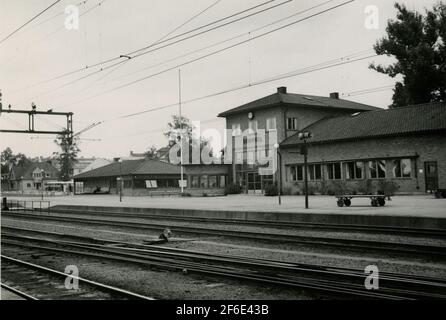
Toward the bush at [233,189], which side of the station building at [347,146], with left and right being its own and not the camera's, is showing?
right

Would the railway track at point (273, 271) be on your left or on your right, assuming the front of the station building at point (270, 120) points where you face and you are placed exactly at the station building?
on your left

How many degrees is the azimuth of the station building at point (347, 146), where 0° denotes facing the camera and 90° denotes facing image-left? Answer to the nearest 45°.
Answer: approximately 45°

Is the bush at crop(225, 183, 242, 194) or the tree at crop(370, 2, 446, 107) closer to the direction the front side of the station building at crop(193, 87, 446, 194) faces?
the bush
